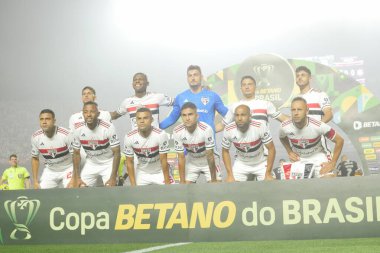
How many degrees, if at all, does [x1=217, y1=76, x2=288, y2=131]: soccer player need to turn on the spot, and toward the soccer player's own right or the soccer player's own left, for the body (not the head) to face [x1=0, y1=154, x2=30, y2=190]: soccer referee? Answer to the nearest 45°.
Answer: approximately 135° to the soccer player's own right

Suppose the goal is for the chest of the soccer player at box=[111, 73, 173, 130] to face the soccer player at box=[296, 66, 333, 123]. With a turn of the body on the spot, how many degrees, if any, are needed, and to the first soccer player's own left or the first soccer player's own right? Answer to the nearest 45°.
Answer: approximately 90° to the first soccer player's own left

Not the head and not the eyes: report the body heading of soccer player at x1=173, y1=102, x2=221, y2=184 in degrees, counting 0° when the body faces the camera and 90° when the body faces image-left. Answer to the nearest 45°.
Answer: approximately 0°

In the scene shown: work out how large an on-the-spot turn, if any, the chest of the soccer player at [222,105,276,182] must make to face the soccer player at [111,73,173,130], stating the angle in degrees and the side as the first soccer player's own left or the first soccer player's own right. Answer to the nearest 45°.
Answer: approximately 135° to the first soccer player's own right

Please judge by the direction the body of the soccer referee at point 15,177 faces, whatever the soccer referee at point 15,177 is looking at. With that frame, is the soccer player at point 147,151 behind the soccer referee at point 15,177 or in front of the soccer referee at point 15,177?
in front

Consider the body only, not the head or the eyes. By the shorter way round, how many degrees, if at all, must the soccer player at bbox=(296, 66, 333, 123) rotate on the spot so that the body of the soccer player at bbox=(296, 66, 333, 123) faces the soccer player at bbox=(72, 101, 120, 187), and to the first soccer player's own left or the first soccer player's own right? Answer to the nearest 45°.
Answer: approximately 45° to the first soccer player's own right

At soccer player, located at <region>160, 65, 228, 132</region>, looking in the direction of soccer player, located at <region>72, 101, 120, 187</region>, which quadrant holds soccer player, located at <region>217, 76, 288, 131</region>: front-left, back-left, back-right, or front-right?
back-left

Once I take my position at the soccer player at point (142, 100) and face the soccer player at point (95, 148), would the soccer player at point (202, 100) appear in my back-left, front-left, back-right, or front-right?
back-left

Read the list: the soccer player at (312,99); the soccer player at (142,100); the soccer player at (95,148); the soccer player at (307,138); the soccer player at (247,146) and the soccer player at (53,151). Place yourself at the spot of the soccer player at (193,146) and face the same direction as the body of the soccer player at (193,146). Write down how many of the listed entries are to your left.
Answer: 3

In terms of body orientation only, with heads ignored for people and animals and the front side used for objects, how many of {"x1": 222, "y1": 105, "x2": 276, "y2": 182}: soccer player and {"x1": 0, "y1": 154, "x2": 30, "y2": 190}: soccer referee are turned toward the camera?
2

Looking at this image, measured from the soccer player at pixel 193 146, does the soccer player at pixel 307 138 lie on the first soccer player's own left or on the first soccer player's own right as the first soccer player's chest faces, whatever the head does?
on the first soccer player's own left

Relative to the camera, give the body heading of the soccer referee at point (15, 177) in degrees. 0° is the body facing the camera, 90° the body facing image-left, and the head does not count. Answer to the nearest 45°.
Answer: approximately 0°
